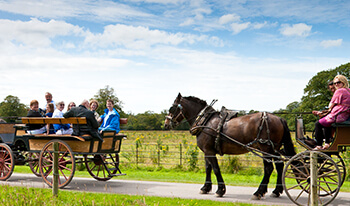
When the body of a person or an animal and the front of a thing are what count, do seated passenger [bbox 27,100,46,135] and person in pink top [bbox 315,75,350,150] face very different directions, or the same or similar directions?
very different directions

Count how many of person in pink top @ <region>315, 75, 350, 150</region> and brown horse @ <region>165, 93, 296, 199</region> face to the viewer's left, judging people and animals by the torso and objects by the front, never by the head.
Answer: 2

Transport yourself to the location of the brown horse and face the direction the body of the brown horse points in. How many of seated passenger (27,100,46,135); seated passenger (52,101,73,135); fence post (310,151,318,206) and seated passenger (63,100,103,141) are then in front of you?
3

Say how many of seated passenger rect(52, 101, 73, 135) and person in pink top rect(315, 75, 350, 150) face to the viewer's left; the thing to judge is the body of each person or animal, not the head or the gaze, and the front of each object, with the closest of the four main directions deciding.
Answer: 1

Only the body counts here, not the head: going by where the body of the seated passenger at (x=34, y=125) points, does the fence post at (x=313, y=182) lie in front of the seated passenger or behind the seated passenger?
in front

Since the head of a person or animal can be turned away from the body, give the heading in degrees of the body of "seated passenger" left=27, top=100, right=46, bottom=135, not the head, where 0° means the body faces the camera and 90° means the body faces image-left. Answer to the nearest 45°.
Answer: approximately 315°

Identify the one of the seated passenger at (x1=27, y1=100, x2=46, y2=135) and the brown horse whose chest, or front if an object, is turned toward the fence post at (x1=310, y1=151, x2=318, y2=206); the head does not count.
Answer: the seated passenger

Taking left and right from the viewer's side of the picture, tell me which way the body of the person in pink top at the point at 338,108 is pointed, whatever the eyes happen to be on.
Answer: facing to the left of the viewer

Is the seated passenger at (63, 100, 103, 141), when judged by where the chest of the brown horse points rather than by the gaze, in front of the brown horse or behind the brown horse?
in front

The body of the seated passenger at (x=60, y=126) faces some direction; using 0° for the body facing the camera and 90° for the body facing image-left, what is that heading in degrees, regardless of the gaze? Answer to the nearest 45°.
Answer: approximately 315°

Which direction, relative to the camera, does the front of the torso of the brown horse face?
to the viewer's left

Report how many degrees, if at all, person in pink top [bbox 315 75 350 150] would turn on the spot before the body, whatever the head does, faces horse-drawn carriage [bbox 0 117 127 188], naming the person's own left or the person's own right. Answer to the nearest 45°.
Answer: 0° — they already face it

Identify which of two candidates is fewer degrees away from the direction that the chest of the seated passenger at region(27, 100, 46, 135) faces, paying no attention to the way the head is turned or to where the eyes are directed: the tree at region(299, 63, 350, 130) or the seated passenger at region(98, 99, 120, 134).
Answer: the seated passenger
